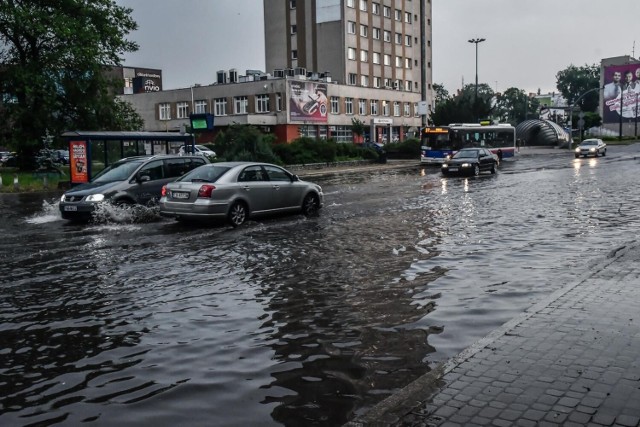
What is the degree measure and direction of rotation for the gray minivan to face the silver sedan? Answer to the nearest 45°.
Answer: approximately 90° to its left

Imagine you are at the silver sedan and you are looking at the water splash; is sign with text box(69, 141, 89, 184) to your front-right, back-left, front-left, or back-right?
front-right

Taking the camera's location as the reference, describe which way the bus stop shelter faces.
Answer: facing the viewer and to the right of the viewer

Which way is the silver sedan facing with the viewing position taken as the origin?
facing away from the viewer and to the right of the viewer

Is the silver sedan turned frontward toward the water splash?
no

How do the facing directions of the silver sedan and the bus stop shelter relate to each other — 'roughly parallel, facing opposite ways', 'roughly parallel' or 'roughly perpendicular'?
roughly perpendicular

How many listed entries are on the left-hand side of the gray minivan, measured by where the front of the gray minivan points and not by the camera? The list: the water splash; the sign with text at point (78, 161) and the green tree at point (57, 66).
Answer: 0

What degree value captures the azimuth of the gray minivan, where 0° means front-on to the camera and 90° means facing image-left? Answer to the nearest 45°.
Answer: approximately 45°

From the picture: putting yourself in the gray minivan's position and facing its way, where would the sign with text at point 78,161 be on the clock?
The sign with text is roughly at 4 o'clock from the gray minivan.

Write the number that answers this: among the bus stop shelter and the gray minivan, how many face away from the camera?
0

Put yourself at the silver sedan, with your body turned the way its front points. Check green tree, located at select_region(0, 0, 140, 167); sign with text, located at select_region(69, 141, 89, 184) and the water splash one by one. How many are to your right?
0

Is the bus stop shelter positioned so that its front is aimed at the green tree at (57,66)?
no

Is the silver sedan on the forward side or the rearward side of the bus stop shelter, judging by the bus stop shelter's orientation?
on the forward side

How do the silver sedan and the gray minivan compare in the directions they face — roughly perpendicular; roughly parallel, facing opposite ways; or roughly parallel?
roughly parallel, facing opposite ways

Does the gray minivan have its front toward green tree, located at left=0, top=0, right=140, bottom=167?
no
